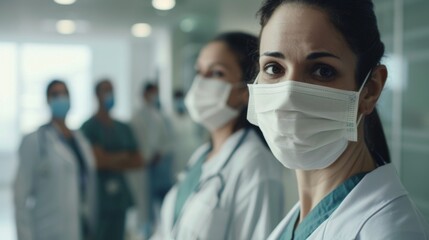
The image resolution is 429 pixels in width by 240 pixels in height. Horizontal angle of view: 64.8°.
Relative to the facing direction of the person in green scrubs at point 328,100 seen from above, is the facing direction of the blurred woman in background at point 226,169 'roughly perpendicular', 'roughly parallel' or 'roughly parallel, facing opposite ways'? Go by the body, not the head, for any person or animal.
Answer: roughly parallel

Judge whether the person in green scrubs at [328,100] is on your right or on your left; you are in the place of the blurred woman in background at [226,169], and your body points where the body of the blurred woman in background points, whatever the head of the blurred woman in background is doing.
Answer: on your left

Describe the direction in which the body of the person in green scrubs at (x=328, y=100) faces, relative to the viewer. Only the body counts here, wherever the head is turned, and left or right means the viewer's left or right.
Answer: facing the viewer and to the left of the viewer

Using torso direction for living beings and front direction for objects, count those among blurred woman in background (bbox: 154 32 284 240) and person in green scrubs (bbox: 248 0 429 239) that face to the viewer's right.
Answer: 0

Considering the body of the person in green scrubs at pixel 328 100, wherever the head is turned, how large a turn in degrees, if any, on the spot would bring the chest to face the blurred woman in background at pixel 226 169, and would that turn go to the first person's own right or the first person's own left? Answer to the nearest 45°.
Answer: approximately 90° to the first person's own right

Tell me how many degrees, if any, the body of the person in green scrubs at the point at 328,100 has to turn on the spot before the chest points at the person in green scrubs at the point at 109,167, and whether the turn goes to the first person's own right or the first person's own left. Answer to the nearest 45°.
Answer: approximately 90° to the first person's own right

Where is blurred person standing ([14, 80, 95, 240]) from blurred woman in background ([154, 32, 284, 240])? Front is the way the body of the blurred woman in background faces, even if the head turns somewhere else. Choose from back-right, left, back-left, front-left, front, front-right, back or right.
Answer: right
